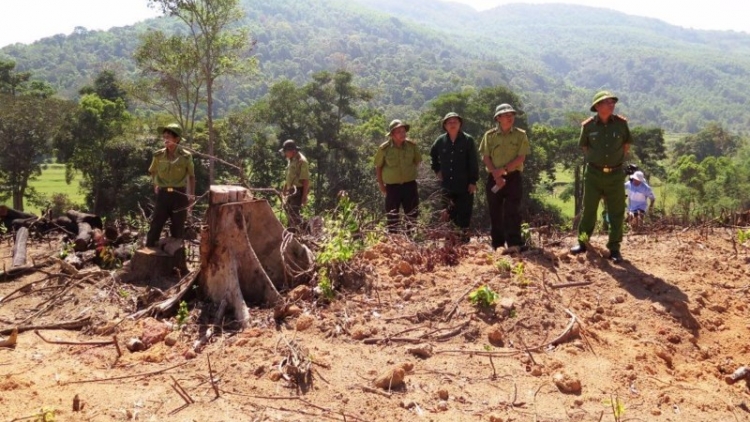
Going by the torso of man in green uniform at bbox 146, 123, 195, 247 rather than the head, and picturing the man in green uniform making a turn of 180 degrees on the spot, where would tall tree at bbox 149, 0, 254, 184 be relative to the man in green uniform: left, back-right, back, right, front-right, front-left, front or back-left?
front

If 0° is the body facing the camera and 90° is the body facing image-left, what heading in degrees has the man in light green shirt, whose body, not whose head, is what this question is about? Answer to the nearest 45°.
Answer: approximately 0°

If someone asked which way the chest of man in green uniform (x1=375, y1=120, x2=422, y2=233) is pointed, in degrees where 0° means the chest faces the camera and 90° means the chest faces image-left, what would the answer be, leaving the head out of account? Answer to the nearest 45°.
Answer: approximately 0°

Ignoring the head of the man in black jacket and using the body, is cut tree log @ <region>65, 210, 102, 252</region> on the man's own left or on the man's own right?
on the man's own right

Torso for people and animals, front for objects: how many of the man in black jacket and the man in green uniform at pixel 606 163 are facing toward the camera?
2

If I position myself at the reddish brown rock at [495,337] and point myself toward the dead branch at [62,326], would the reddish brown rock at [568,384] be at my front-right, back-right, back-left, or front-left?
back-left
